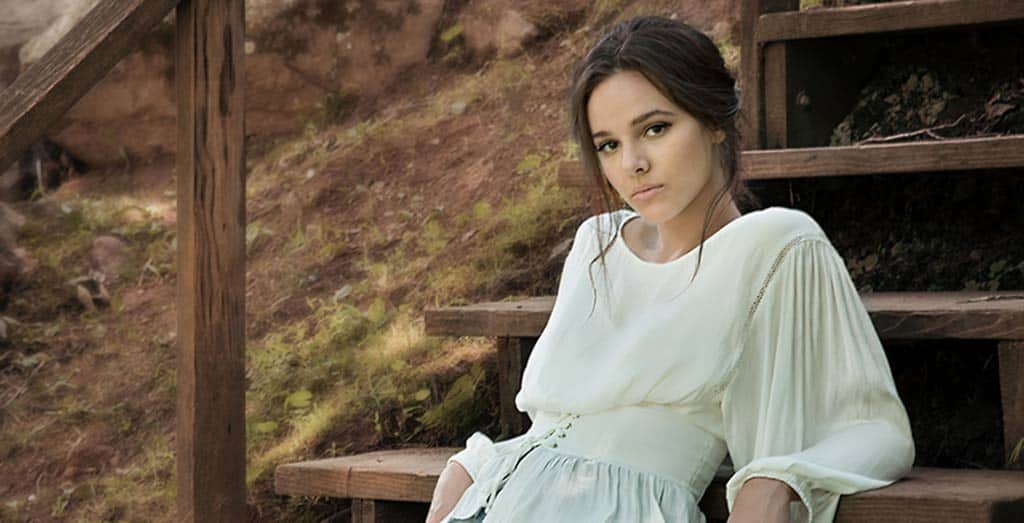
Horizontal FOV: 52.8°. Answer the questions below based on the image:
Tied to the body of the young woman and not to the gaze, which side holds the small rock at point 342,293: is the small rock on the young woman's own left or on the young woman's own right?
on the young woman's own right

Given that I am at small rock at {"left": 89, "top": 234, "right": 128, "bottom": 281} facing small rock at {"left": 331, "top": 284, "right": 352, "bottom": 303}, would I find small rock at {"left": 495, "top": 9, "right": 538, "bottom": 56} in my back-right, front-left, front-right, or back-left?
front-left

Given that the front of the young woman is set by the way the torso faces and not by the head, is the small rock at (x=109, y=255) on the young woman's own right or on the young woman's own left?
on the young woman's own right

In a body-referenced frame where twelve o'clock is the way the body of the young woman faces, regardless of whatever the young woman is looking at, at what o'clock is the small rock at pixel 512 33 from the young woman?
The small rock is roughly at 4 o'clock from the young woman.

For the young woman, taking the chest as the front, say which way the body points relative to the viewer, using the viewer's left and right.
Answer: facing the viewer and to the left of the viewer
